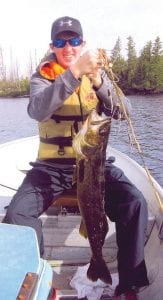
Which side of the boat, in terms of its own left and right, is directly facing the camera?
back
